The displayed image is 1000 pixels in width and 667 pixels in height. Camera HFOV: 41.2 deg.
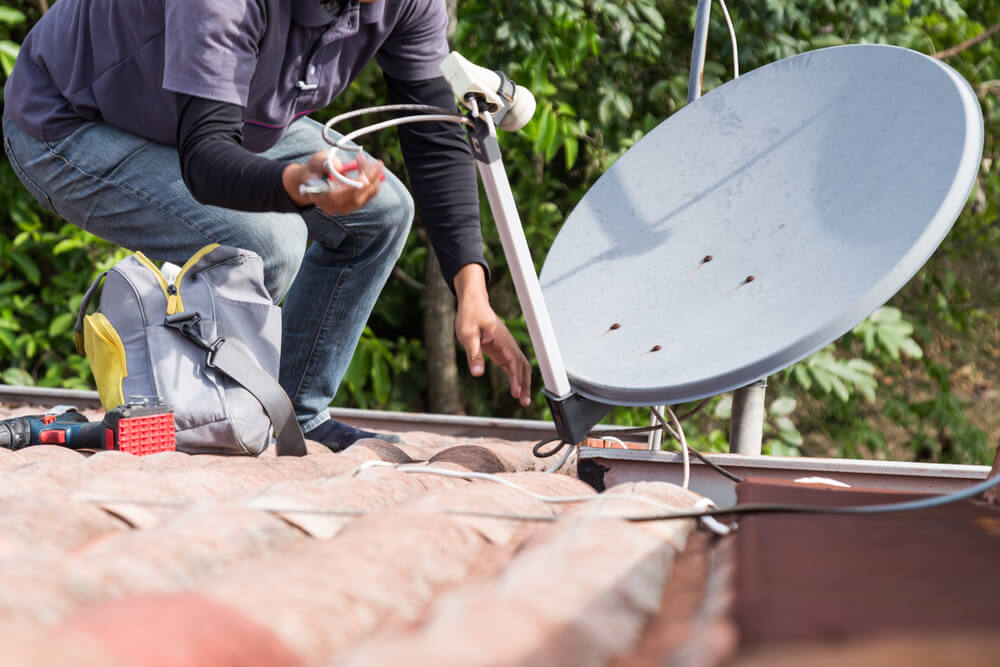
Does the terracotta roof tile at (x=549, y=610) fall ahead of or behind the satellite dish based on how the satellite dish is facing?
ahead

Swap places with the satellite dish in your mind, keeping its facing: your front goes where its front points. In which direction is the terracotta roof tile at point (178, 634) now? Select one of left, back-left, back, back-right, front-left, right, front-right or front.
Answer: front-left

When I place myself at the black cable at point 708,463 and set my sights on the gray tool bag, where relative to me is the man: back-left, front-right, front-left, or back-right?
front-right

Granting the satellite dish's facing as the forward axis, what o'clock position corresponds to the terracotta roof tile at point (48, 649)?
The terracotta roof tile is roughly at 11 o'clock from the satellite dish.

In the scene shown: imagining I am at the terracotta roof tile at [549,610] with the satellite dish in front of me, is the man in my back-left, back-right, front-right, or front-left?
front-left

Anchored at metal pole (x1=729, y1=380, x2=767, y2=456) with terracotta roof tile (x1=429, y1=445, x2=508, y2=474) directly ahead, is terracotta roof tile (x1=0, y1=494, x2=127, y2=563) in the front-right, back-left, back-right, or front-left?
front-left

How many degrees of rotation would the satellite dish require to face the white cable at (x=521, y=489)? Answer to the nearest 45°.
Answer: approximately 45° to its left

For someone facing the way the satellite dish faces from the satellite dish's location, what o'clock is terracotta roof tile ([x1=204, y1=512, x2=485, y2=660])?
The terracotta roof tile is roughly at 11 o'clock from the satellite dish.

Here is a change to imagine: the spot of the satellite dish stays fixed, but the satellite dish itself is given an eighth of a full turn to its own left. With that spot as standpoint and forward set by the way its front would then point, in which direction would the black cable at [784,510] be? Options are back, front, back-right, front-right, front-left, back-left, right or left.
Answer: front

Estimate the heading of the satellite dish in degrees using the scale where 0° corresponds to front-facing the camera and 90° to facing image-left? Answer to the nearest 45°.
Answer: approximately 45°
